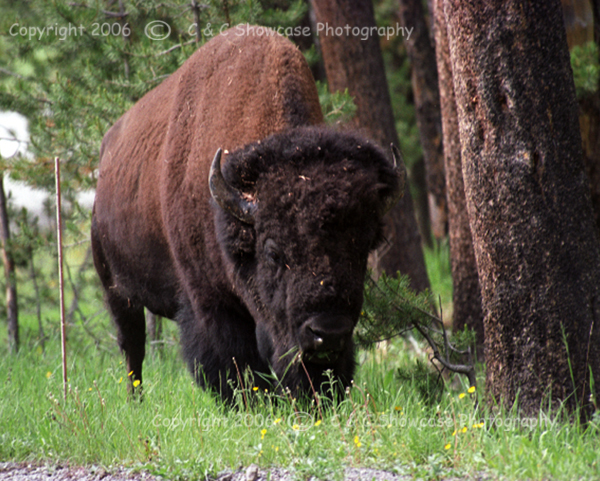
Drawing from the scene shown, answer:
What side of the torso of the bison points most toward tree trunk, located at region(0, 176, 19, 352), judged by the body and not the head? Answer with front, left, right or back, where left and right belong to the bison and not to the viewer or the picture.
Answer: back

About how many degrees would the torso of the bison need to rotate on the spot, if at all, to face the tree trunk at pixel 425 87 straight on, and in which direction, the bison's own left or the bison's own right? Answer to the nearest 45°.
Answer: approximately 90° to the bison's own left

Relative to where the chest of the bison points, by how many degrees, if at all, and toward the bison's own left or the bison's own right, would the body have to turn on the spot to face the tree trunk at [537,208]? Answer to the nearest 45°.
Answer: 0° — it already faces it

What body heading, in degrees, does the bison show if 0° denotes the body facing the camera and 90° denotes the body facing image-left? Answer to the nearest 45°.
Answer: approximately 315°

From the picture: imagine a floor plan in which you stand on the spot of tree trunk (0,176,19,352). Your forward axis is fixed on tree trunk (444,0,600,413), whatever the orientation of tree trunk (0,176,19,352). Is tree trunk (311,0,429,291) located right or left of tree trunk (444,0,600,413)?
left

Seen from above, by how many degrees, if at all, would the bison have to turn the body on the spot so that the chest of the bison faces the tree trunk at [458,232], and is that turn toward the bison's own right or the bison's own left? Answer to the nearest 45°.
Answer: approximately 90° to the bison's own left

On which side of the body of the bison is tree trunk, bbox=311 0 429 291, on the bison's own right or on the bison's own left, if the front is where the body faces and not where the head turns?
on the bison's own left
